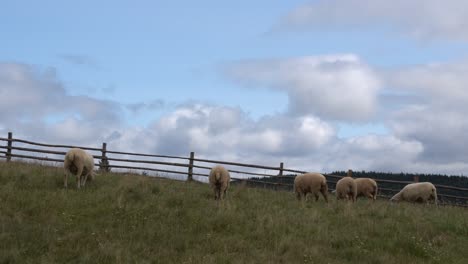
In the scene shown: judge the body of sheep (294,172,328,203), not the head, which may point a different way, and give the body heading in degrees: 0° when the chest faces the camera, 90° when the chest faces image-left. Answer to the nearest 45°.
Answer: approximately 90°

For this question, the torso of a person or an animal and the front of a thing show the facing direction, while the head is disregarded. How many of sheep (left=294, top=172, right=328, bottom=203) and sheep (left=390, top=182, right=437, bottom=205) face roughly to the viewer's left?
2

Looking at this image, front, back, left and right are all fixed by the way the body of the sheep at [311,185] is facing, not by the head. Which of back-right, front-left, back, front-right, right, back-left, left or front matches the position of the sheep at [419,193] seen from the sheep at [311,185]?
back-right

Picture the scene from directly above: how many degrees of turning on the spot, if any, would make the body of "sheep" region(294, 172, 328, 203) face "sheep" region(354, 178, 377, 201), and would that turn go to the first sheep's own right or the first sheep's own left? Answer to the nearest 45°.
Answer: approximately 135° to the first sheep's own right

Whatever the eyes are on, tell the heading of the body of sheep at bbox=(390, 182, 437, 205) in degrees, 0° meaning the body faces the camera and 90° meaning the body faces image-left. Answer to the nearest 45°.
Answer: approximately 90°

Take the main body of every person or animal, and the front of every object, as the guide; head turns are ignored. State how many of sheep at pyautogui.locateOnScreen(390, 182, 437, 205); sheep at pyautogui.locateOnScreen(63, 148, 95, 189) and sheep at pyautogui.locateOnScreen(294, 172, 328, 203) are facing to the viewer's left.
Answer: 2
